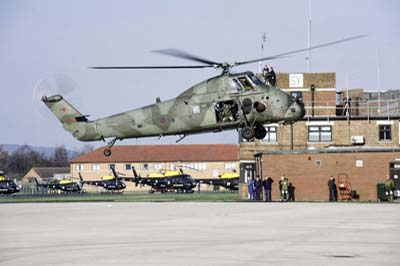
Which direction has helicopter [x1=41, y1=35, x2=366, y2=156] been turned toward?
to the viewer's right

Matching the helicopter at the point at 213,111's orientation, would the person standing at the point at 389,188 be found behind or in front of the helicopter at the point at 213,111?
in front
